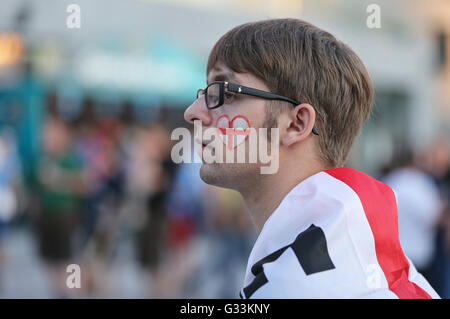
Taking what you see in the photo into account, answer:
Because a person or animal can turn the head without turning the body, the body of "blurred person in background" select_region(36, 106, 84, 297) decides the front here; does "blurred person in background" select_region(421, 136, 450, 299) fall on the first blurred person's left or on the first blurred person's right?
on the first blurred person's left

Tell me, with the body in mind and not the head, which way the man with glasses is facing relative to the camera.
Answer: to the viewer's left

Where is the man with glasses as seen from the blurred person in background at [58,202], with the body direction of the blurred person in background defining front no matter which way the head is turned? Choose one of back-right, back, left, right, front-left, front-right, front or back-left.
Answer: front

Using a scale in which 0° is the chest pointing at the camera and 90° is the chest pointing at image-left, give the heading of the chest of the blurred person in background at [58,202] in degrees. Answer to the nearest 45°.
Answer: approximately 0°

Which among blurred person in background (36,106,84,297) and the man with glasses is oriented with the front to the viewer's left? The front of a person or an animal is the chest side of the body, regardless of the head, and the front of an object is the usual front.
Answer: the man with glasses

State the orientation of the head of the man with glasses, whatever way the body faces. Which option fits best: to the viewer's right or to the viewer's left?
to the viewer's left

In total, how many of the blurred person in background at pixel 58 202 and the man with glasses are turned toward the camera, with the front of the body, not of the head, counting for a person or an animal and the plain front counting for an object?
1

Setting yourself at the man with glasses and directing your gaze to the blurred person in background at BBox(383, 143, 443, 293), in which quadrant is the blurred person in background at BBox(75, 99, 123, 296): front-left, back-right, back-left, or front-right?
front-left
